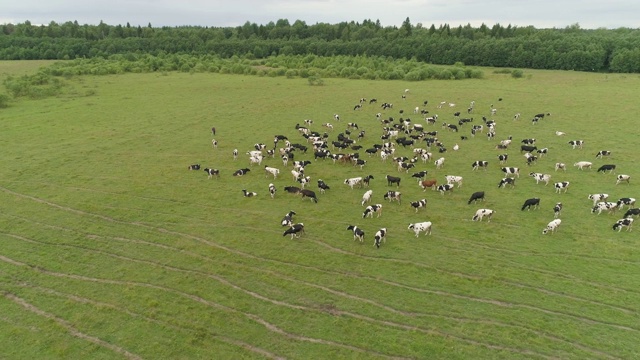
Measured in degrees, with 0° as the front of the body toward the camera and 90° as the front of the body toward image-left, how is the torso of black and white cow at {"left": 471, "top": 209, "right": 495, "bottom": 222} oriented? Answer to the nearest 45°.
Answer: approximately 90°

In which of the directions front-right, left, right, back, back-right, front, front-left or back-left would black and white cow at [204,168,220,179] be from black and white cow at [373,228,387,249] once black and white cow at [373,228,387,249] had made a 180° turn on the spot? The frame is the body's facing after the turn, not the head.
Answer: left

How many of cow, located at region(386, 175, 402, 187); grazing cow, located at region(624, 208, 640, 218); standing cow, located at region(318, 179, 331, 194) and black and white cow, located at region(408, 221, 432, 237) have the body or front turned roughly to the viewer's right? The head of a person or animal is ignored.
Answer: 2

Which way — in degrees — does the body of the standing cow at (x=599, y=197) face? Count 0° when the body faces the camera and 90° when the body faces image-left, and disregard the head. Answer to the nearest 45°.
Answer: approximately 90°

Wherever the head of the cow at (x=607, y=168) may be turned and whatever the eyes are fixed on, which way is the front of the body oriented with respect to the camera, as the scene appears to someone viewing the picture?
to the viewer's left

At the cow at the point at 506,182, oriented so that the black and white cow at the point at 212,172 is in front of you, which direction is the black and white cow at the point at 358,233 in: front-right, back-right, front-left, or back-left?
front-left

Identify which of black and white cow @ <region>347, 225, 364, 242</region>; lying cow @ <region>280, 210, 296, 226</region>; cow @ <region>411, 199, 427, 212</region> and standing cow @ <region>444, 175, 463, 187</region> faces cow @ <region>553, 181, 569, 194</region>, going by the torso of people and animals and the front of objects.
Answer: standing cow @ <region>444, 175, 463, 187</region>

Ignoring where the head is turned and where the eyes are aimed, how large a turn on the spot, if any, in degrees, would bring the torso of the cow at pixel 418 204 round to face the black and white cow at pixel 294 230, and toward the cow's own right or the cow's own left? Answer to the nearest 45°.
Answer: approximately 45° to the cow's own left
